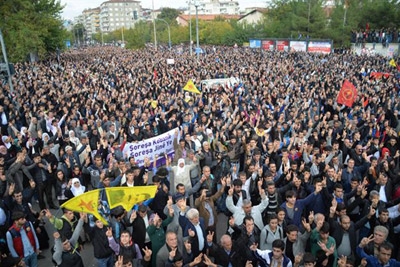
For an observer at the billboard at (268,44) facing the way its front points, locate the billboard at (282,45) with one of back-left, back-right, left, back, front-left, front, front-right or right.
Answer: front-left

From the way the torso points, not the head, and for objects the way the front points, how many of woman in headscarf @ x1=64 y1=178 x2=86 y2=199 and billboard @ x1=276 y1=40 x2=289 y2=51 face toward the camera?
2

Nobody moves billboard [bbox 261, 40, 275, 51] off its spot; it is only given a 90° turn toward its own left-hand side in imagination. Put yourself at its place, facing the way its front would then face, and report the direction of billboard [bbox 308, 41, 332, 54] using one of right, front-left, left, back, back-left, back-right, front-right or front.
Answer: front-right

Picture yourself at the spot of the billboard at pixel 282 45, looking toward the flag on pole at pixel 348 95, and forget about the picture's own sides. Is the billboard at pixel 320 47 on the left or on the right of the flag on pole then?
left

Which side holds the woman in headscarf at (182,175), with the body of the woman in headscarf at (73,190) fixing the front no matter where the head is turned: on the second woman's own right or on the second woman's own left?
on the second woman's own left

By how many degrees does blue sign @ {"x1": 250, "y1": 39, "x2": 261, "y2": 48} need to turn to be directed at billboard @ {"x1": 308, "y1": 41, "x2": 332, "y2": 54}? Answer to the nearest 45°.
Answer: approximately 45° to its left

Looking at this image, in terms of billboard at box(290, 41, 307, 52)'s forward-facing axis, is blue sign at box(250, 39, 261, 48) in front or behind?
behind

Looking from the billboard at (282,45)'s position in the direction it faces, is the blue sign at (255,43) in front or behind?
behind

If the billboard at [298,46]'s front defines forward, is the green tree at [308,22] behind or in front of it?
behind

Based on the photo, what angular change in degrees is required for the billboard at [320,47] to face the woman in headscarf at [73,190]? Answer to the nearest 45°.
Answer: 0° — it already faces them

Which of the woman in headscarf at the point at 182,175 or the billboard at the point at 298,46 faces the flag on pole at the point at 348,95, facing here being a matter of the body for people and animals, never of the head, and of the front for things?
the billboard

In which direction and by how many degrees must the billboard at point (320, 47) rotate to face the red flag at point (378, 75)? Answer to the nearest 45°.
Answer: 0° — it already faces it

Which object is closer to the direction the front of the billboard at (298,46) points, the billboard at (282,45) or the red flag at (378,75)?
the red flag
